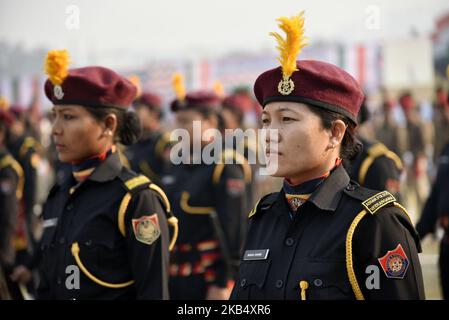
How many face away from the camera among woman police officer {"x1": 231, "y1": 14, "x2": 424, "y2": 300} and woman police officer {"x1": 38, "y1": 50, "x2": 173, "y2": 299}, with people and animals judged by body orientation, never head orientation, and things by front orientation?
0

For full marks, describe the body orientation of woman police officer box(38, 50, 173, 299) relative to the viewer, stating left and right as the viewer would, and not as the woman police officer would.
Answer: facing the viewer and to the left of the viewer

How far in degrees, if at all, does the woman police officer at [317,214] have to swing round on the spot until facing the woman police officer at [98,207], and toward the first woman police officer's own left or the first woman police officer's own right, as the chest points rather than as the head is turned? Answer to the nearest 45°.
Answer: approximately 90° to the first woman police officer's own right

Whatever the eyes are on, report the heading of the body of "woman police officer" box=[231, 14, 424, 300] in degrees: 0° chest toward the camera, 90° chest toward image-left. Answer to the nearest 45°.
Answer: approximately 45°

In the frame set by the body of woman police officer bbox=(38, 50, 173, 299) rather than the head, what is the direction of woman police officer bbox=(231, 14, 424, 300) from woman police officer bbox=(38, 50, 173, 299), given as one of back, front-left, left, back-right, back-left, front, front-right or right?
left

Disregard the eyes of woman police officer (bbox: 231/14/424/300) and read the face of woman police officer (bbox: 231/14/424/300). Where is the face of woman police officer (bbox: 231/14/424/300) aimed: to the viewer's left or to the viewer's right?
to the viewer's left

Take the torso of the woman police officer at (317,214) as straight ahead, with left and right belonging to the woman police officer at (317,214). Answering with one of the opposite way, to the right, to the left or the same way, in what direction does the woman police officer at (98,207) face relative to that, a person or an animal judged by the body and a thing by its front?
the same way

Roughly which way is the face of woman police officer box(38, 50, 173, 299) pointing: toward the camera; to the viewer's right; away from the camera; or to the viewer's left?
to the viewer's left
